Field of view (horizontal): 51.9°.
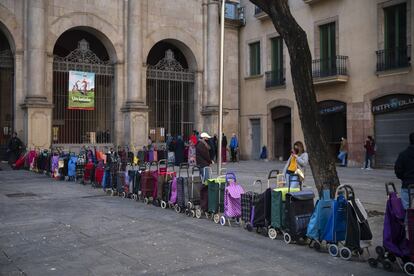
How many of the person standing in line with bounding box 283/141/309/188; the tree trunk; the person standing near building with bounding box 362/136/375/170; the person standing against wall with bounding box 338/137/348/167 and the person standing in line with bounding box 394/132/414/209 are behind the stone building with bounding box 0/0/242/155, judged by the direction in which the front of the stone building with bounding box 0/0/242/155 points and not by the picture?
0

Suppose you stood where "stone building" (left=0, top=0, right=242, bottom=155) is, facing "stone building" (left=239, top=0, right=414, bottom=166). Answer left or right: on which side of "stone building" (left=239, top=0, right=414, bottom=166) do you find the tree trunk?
right

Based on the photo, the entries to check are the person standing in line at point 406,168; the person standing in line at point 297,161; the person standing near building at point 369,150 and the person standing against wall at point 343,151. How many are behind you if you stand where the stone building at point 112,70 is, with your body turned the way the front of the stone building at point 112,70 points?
0

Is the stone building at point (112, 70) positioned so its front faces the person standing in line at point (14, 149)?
no

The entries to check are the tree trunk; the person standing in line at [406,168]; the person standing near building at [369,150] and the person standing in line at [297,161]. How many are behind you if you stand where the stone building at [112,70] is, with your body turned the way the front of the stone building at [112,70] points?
0

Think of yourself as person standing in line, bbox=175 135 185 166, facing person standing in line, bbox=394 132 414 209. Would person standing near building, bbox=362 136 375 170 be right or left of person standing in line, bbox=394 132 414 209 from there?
left

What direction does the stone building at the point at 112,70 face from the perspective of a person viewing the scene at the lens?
facing the viewer and to the right of the viewer

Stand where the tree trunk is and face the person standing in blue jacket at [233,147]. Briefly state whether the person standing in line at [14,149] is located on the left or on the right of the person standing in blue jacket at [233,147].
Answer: left

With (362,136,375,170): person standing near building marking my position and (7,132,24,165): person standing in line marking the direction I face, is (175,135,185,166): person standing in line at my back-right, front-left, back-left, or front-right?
front-right

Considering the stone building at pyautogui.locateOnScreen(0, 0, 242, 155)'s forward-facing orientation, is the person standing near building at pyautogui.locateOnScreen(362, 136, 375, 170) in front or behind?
in front

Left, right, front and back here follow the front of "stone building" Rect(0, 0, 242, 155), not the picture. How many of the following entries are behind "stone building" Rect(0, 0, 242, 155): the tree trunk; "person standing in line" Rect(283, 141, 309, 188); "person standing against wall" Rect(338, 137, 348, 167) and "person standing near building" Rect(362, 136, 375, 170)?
0

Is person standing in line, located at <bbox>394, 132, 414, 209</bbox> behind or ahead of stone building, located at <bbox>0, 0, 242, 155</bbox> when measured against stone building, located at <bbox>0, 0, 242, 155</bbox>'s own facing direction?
ahead

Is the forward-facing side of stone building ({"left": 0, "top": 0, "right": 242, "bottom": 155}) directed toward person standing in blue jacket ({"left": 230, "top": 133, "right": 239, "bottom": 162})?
no

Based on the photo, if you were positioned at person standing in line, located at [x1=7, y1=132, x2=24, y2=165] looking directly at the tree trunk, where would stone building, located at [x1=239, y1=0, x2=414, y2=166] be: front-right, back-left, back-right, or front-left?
front-left
